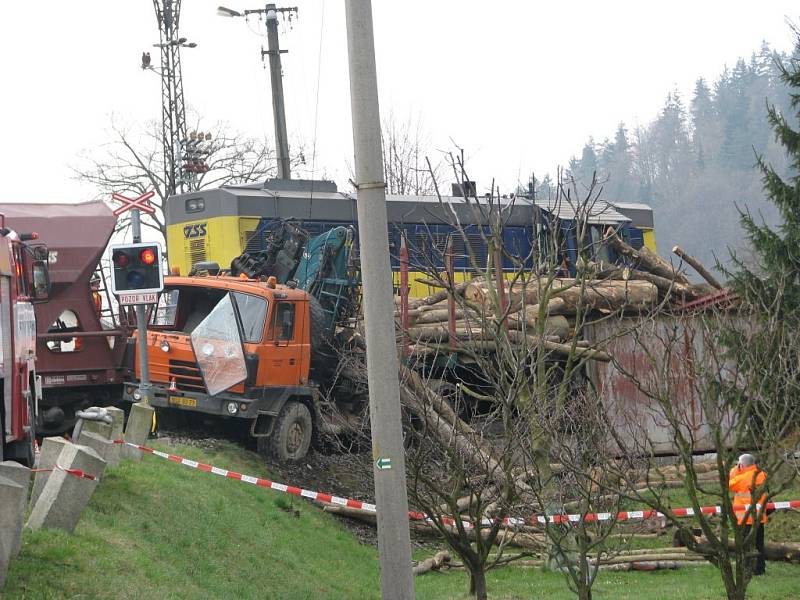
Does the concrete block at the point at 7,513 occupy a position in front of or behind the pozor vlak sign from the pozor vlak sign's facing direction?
in front

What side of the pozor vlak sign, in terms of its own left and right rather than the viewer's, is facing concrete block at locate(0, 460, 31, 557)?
front

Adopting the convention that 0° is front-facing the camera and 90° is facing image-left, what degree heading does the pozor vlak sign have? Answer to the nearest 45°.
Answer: approximately 0°

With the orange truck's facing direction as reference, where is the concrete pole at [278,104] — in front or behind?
behind

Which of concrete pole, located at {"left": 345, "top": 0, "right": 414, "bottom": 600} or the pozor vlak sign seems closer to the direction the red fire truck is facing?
the pozor vlak sign

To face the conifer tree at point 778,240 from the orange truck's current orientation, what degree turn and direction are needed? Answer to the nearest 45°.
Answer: approximately 135° to its left

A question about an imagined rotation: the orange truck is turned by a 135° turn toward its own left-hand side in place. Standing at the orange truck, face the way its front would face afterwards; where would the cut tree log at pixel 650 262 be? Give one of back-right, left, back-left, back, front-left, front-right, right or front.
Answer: front-left

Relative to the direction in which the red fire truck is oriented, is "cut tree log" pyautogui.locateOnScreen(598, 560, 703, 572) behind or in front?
in front

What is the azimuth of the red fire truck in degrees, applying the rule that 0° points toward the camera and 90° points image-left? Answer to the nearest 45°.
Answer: approximately 225°

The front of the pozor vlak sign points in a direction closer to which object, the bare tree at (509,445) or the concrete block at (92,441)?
the concrete block

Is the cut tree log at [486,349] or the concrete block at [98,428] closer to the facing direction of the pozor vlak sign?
the concrete block
